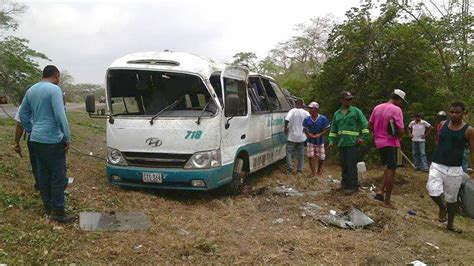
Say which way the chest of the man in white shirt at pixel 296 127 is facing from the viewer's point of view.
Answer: away from the camera

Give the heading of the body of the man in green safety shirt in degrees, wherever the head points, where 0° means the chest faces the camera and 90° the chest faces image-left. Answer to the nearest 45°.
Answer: approximately 0°

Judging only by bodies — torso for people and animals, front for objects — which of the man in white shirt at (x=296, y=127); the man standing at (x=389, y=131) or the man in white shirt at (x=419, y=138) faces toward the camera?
the man in white shirt at (x=419, y=138)

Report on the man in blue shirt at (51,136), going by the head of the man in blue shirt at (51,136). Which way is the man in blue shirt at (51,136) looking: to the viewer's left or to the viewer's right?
to the viewer's right

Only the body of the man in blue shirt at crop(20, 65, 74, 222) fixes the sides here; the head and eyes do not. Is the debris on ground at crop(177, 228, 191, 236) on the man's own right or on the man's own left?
on the man's own right

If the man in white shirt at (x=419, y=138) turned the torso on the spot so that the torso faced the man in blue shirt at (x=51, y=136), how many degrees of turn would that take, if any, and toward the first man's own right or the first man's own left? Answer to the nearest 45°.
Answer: approximately 45° to the first man's own right

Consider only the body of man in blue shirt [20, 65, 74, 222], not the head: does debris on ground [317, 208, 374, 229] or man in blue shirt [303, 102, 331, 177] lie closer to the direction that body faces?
the man in blue shirt

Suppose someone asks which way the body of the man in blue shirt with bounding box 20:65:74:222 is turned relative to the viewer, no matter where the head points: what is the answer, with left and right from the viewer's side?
facing away from the viewer and to the right of the viewer

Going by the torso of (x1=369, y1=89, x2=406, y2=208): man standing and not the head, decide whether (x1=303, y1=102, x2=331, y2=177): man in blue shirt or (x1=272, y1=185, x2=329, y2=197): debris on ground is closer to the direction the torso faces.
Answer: the man in blue shirt

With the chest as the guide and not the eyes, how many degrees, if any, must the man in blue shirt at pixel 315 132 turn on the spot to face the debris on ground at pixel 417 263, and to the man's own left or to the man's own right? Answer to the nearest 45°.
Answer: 0° — they already face it
